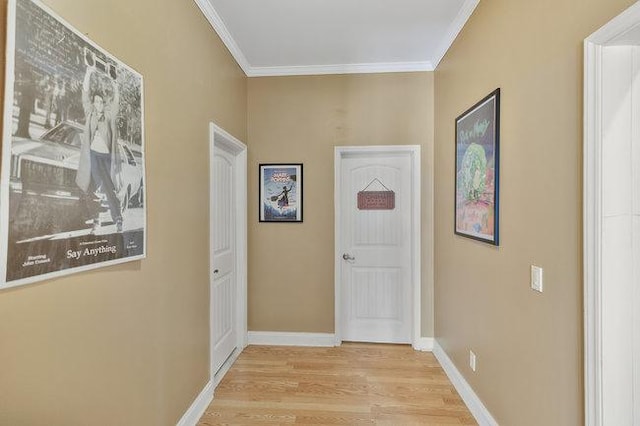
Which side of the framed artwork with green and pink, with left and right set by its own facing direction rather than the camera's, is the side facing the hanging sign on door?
right

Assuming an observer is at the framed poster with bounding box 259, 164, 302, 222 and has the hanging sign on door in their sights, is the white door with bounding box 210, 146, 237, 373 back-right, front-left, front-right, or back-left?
back-right

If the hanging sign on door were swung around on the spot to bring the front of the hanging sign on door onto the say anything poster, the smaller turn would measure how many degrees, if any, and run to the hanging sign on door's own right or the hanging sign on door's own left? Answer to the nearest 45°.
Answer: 0° — it already faces it

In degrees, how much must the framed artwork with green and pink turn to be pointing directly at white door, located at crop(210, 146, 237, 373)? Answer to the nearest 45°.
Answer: approximately 45° to its right

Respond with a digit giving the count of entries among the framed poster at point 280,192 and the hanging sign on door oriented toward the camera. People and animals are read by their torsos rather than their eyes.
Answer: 2

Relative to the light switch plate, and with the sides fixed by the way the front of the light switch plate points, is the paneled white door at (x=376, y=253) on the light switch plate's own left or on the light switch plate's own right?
on the light switch plate's own right

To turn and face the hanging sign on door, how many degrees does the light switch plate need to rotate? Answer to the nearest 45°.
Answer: approximately 90° to its right

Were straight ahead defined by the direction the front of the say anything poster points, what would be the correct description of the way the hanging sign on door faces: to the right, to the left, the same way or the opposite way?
to the right

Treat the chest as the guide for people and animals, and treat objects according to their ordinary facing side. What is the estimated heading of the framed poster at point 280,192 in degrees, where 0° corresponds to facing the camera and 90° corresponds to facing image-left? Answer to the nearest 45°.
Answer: approximately 0°

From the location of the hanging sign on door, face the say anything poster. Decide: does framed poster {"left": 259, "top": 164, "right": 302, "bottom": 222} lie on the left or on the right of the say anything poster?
right

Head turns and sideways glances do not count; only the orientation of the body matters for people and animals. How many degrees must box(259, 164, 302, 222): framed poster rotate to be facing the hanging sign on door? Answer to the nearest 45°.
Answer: approximately 90° to its left

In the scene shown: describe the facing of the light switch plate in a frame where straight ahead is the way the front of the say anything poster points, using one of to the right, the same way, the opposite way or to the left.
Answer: the opposite way

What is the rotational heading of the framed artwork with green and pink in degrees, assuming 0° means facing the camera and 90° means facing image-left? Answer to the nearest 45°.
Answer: approximately 45°
